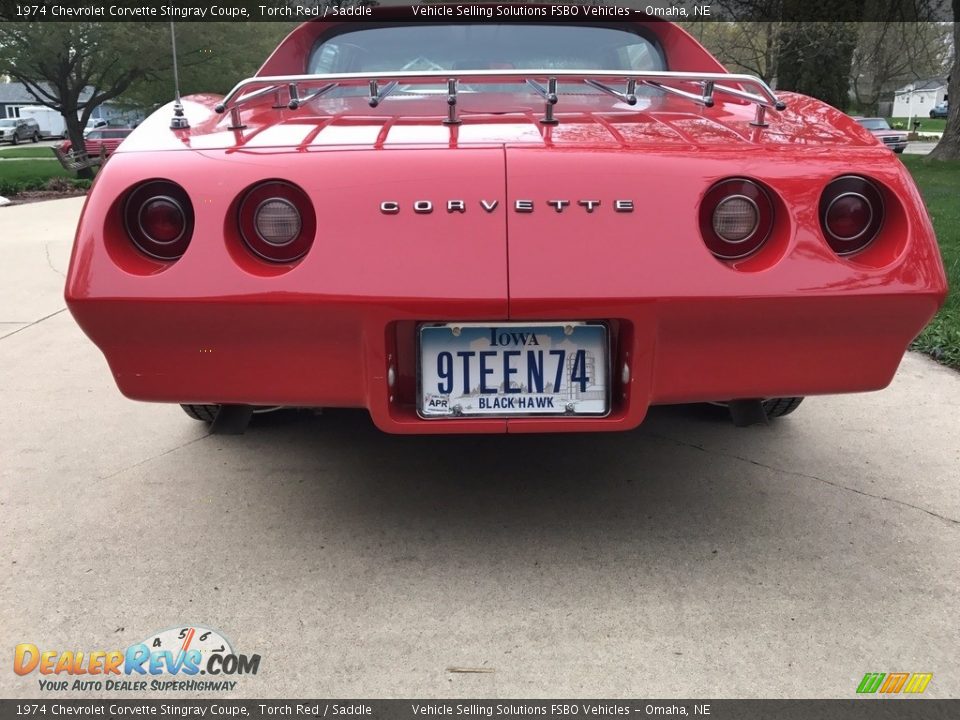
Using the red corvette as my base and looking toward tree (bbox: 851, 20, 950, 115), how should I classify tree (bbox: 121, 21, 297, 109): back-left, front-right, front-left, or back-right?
front-left

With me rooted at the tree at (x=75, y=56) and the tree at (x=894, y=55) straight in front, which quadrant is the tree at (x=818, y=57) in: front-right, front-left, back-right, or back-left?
front-right

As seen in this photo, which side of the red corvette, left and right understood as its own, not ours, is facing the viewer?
back

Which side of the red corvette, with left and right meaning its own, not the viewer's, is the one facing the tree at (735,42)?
front

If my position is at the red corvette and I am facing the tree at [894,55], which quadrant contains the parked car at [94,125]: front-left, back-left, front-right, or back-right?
front-left

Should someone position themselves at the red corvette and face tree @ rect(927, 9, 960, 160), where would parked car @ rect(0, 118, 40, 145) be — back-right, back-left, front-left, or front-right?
front-left

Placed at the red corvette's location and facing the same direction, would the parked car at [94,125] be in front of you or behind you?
in front

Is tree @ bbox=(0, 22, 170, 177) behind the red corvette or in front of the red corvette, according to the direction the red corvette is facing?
in front

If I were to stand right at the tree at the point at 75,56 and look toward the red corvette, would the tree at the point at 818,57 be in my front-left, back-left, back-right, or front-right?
front-left

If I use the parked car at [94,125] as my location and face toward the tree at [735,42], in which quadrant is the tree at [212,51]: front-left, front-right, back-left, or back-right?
front-right

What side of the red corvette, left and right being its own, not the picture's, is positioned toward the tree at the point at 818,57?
front
